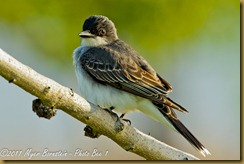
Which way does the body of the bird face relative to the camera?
to the viewer's left
